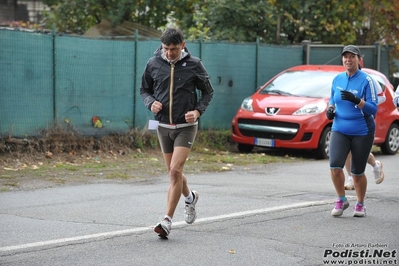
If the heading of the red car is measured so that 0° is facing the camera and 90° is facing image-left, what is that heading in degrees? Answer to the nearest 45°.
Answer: approximately 45°
